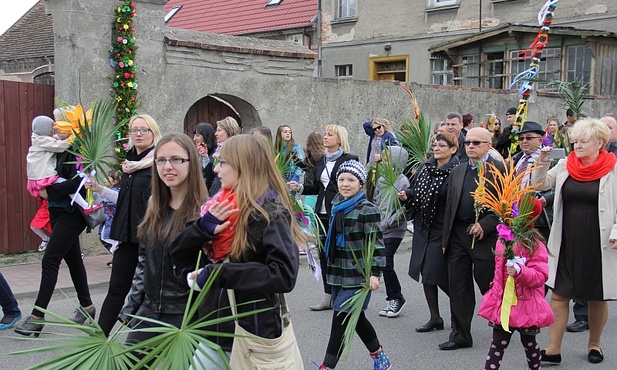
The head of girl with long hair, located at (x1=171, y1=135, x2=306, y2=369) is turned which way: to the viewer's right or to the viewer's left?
to the viewer's left

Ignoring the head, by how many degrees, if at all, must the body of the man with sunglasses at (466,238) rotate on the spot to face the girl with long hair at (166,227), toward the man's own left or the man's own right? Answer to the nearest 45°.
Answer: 0° — they already face them

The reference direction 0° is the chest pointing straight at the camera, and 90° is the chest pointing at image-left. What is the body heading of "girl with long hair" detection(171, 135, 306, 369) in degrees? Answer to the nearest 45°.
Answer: approximately 90°

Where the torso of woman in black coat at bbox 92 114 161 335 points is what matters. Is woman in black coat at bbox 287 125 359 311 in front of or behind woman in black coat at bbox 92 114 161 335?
behind

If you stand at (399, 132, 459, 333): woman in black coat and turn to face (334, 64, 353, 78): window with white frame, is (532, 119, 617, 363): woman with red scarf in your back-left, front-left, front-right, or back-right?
back-right
